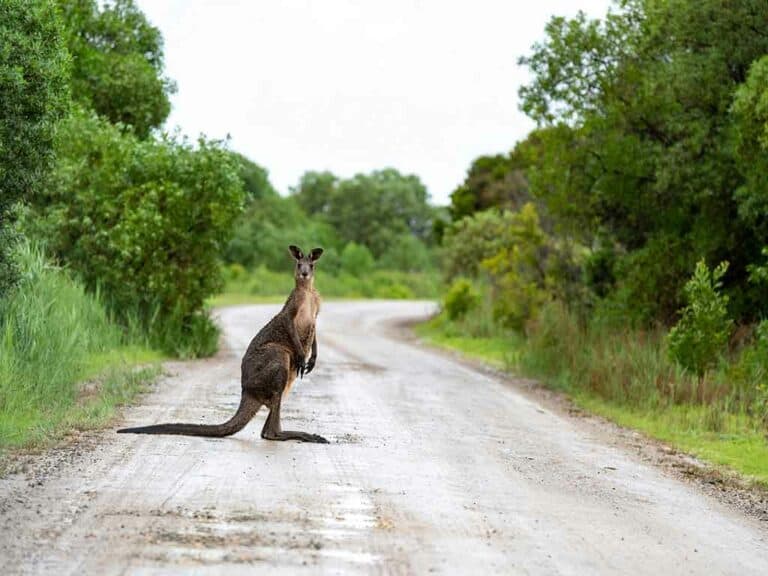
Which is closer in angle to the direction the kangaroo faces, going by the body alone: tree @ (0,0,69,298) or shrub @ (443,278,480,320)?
the shrub

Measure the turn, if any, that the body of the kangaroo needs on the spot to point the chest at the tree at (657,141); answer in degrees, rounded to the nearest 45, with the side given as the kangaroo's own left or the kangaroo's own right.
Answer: approximately 45° to the kangaroo's own left

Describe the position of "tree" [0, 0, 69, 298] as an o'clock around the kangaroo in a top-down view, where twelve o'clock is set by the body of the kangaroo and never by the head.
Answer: The tree is roughly at 7 o'clock from the kangaroo.

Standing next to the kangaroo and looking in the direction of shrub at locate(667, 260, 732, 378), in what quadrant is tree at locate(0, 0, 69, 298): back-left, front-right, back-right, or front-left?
back-left

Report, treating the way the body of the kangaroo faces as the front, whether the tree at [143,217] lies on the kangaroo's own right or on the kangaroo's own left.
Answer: on the kangaroo's own left

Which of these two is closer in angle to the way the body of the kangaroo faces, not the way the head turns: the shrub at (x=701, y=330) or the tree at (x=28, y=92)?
the shrub

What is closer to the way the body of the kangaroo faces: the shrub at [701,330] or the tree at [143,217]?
the shrub

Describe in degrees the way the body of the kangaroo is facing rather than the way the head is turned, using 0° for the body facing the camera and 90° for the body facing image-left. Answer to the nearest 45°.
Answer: approximately 270°

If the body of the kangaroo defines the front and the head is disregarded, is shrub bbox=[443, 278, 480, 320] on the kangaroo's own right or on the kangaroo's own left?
on the kangaroo's own left
